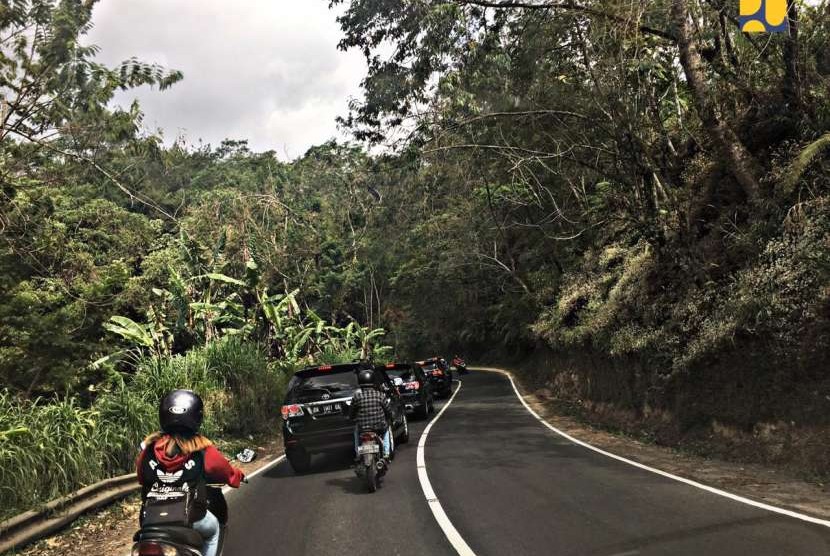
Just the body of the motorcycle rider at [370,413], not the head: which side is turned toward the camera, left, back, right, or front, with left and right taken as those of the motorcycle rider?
back

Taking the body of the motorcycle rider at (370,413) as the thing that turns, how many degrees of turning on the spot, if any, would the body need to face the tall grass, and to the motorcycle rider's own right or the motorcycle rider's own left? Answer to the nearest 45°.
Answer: approximately 90° to the motorcycle rider's own left

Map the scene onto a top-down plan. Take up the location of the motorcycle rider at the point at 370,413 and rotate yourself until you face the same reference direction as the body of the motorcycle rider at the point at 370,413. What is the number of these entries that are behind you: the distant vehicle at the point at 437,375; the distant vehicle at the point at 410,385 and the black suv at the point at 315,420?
0

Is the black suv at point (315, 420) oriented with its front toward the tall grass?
no

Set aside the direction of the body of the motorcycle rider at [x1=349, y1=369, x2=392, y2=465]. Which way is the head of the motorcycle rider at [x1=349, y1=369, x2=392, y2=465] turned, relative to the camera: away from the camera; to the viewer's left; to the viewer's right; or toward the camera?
away from the camera

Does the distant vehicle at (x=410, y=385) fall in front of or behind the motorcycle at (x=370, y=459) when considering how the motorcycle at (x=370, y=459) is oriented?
in front

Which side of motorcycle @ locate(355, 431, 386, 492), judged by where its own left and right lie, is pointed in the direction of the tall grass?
left

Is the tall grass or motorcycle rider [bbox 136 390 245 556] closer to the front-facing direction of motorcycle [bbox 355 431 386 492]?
the tall grass

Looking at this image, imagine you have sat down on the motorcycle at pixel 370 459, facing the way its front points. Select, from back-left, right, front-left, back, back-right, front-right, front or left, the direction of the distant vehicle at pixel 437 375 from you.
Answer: front

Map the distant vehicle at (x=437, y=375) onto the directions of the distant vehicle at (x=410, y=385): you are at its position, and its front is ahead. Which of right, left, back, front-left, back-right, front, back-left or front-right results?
front-left

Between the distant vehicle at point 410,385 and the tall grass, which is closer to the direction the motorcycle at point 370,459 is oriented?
the distant vehicle

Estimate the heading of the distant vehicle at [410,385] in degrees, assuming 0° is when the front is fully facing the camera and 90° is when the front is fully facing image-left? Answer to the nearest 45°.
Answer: approximately 225°

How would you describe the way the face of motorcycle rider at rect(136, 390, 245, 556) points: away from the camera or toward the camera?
away from the camera

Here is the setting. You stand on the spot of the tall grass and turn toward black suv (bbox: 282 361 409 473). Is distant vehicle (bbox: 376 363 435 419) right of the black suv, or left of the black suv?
left

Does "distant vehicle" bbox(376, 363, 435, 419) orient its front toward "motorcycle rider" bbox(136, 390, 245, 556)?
no

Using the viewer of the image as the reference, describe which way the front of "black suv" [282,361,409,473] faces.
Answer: facing away from the viewer and to the right of the viewer

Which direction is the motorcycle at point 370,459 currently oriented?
away from the camera

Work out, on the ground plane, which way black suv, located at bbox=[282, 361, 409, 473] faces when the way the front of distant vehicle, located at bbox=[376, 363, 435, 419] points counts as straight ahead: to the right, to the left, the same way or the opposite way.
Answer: the same way
